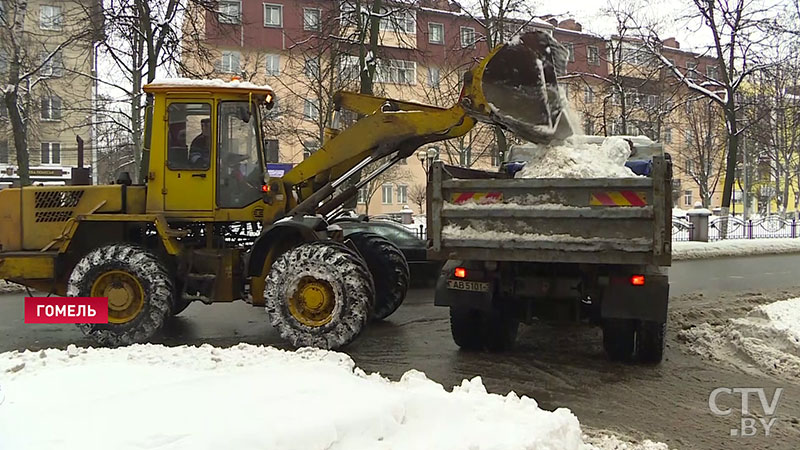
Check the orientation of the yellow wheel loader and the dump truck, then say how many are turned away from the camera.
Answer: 1

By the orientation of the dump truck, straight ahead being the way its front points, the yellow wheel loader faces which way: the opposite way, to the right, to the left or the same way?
to the right

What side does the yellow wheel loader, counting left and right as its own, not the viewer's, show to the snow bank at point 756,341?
front

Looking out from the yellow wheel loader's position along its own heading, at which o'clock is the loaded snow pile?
The loaded snow pile is roughly at 1 o'clock from the yellow wheel loader.

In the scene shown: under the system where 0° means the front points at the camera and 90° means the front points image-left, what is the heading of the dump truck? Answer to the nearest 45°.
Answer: approximately 180°

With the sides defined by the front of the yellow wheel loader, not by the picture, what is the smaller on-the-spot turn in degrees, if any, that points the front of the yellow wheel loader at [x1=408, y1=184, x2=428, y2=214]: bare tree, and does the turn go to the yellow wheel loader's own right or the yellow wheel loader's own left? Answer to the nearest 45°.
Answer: approximately 90° to the yellow wheel loader's own left

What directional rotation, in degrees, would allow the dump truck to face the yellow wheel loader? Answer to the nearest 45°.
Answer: approximately 90° to its left

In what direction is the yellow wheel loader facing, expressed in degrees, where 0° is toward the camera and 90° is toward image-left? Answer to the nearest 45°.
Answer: approximately 270°

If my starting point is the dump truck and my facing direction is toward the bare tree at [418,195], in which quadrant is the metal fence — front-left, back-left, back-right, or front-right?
front-right

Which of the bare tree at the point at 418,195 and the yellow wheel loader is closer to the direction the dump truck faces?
the bare tree

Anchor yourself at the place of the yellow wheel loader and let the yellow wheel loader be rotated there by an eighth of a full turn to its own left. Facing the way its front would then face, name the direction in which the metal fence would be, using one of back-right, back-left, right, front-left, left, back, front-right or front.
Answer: front

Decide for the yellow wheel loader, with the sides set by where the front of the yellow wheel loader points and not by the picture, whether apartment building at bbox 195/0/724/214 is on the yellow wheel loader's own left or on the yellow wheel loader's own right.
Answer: on the yellow wheel loader's own left

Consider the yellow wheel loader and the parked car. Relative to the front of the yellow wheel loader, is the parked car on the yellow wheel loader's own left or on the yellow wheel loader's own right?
on the yellow wheel loader's own left

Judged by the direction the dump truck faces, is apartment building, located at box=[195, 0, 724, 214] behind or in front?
in front
